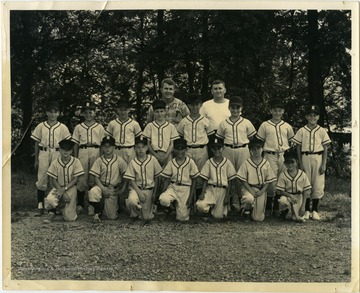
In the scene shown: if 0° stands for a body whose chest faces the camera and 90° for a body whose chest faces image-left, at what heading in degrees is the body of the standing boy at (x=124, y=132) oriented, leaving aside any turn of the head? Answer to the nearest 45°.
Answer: approximately 0°
